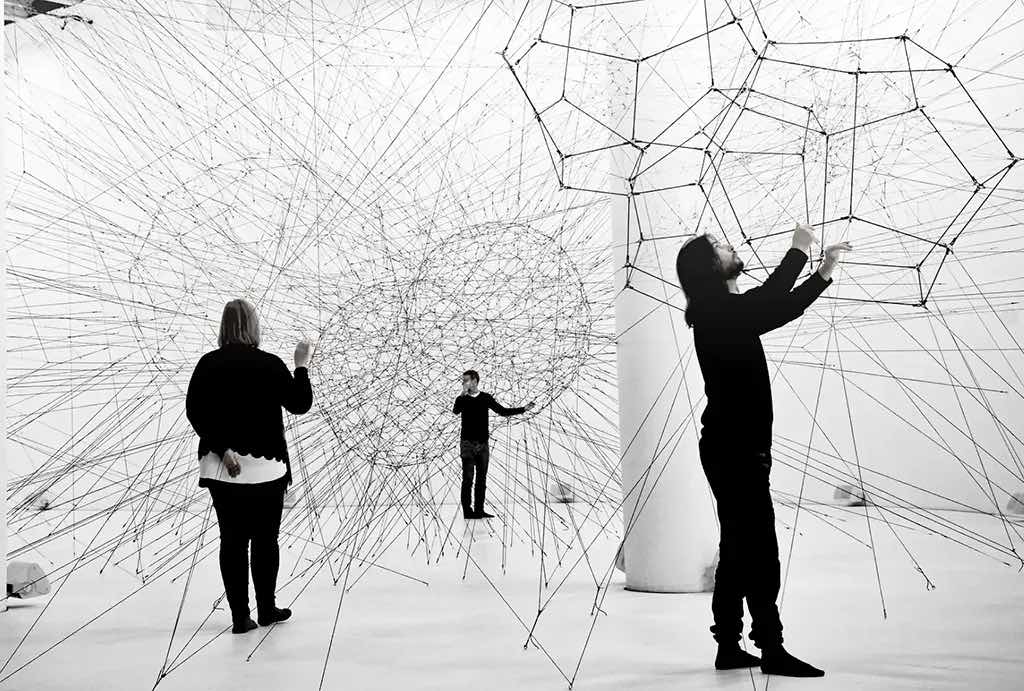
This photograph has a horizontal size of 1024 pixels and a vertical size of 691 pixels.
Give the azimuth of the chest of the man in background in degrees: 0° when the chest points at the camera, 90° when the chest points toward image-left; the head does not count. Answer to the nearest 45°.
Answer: approximately 0°

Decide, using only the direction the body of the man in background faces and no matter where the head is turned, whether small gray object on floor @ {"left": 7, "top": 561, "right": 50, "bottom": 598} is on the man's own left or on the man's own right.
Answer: on the man's own right

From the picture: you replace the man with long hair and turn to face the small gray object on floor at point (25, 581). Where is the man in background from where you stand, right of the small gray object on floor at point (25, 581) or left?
right

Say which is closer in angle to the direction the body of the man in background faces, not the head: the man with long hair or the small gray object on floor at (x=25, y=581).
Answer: the man with long hair

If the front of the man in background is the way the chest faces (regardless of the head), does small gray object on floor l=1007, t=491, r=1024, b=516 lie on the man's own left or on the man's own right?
on the man's own left
